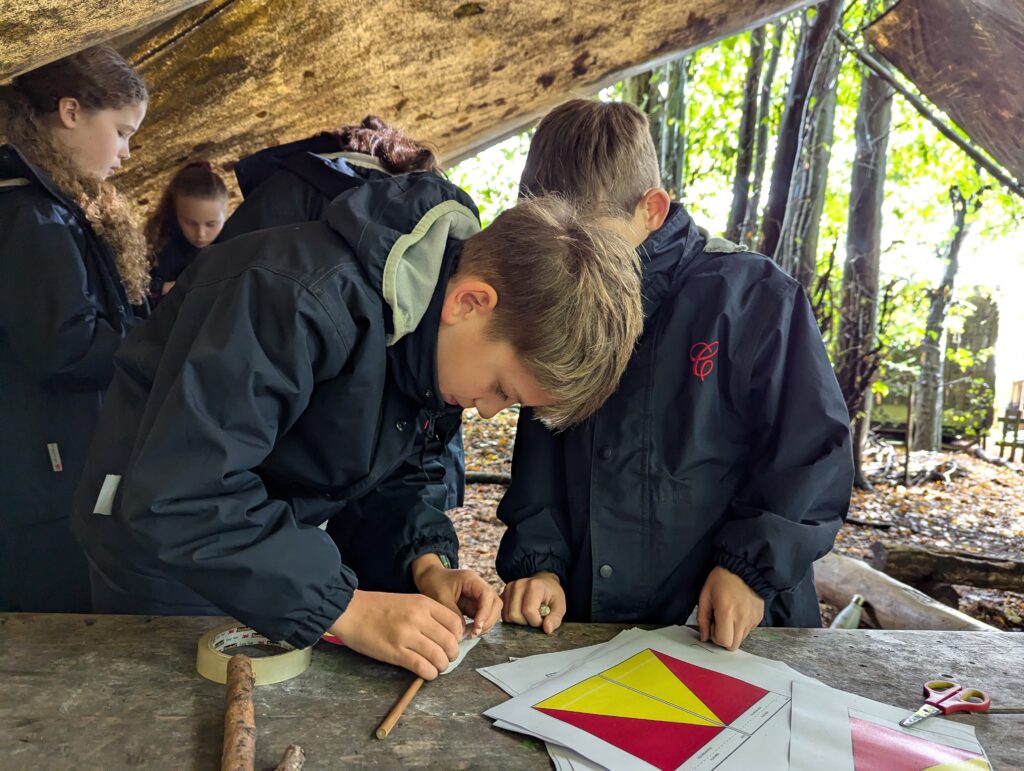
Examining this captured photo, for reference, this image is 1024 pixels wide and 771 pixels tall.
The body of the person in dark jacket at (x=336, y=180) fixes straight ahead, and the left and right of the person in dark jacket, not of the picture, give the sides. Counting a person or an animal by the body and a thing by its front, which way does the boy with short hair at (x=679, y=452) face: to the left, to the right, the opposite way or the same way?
the opposite way

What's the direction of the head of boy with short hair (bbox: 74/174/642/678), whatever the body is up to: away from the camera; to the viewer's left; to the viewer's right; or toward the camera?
to the viewer's right

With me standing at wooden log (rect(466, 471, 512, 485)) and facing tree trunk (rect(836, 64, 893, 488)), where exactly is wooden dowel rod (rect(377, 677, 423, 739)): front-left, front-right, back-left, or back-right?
back-right

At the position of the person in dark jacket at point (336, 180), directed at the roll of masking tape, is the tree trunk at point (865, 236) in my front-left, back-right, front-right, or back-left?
back-left

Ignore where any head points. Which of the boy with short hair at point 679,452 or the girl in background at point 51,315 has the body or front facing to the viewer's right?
the girl in background

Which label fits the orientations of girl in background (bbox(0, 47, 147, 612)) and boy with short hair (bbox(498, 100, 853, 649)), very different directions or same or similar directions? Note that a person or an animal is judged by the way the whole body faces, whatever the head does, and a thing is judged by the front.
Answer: very different directions

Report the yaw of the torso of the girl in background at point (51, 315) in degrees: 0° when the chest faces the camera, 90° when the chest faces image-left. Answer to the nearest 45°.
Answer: approximately 270°

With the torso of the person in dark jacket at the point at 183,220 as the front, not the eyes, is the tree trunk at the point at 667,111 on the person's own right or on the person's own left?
on the person's own left

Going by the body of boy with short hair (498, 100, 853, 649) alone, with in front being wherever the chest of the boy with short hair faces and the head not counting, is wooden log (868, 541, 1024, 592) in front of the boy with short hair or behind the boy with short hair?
behind

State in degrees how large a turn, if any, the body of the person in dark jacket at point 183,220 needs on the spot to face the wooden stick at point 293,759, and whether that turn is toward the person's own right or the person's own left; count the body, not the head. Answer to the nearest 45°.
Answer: approximately 45° to the person's own right
